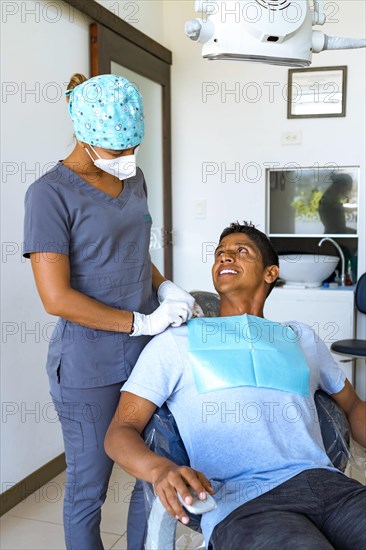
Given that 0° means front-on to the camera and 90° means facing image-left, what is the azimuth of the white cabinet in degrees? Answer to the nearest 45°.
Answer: approximately 0°

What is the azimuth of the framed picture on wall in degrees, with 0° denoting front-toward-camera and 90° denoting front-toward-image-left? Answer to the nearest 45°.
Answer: approximately 0°

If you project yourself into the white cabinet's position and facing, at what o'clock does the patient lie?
The patient is roughly at 12 o'clock from the white cabinet.

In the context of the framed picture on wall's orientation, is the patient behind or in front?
in front

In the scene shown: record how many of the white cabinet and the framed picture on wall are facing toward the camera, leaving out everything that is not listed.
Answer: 2

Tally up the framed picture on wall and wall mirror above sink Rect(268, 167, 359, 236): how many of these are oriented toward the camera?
2

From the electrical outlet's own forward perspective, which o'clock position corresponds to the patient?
The patient is roughly at 12 o'clock from the electrical outlet.

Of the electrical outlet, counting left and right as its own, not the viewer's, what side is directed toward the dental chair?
front
